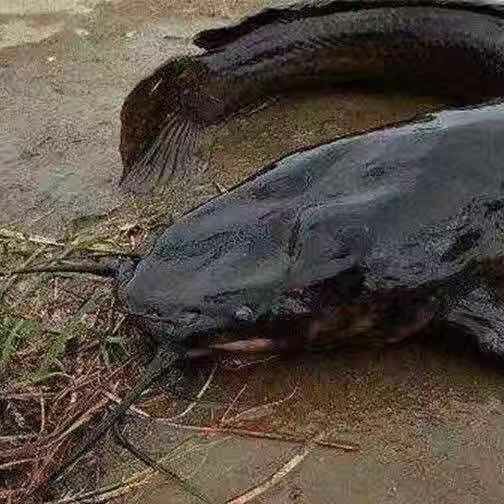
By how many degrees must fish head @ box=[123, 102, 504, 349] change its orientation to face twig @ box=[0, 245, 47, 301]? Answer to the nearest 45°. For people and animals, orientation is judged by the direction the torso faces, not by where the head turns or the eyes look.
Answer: approximately 45° to its right

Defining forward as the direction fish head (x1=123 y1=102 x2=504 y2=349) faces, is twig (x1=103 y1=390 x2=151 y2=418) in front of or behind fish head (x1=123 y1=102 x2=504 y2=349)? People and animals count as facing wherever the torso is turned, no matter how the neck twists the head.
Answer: in front

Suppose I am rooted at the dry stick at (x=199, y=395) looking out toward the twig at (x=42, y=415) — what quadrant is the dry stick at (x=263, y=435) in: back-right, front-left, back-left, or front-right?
back-left

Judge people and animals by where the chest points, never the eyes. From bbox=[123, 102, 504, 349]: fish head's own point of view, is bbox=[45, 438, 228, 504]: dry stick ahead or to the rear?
ahead

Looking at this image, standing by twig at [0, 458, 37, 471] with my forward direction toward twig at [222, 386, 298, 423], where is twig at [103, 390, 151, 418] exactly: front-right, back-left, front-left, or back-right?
front-left

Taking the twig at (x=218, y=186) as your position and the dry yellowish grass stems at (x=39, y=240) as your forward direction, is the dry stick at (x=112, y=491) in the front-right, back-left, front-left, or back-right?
front-left

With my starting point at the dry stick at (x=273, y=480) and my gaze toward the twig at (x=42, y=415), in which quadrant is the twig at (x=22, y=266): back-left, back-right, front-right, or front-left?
front-right

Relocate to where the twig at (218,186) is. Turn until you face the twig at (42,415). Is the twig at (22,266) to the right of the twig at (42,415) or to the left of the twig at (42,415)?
right

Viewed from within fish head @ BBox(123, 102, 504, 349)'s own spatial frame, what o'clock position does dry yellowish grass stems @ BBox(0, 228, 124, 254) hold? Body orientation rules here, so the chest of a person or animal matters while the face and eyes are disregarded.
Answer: The dry yellowish grass stems is roughly at 1 o'clock from the fish head.

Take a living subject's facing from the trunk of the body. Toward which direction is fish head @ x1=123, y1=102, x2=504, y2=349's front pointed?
to the viewer's left
